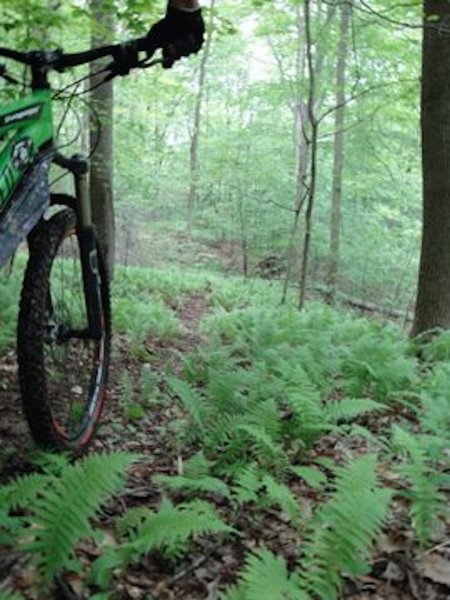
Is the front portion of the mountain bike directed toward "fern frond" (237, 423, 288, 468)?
no

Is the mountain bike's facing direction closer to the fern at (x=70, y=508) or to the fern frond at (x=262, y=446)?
the fern frond

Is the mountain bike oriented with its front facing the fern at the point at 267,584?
no

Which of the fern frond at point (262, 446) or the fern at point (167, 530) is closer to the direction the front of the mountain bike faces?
the fern frond

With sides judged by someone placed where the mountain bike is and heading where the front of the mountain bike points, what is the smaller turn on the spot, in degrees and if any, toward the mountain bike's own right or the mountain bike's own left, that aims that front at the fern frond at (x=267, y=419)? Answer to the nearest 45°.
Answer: approximately 45° to the mountain bike's own right

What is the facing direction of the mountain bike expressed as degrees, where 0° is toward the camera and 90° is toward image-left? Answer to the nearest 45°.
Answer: approximately 225°

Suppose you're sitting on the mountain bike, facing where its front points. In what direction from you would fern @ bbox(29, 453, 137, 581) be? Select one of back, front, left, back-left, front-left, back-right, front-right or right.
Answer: back-right

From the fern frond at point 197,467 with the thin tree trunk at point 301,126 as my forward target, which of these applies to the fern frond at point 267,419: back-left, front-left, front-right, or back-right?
front-right

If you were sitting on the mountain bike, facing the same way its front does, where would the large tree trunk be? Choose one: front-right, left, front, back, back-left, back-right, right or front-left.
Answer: front

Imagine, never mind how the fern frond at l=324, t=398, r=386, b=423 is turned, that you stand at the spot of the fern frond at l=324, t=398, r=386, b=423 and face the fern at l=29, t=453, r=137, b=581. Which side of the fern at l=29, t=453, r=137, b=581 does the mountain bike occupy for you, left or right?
right

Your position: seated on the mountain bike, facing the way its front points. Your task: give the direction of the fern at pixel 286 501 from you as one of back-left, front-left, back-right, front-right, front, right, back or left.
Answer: right

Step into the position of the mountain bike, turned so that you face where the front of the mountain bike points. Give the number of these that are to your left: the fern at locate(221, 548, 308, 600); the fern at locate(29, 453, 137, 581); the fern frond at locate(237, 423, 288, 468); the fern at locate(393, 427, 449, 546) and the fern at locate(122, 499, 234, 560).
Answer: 0
